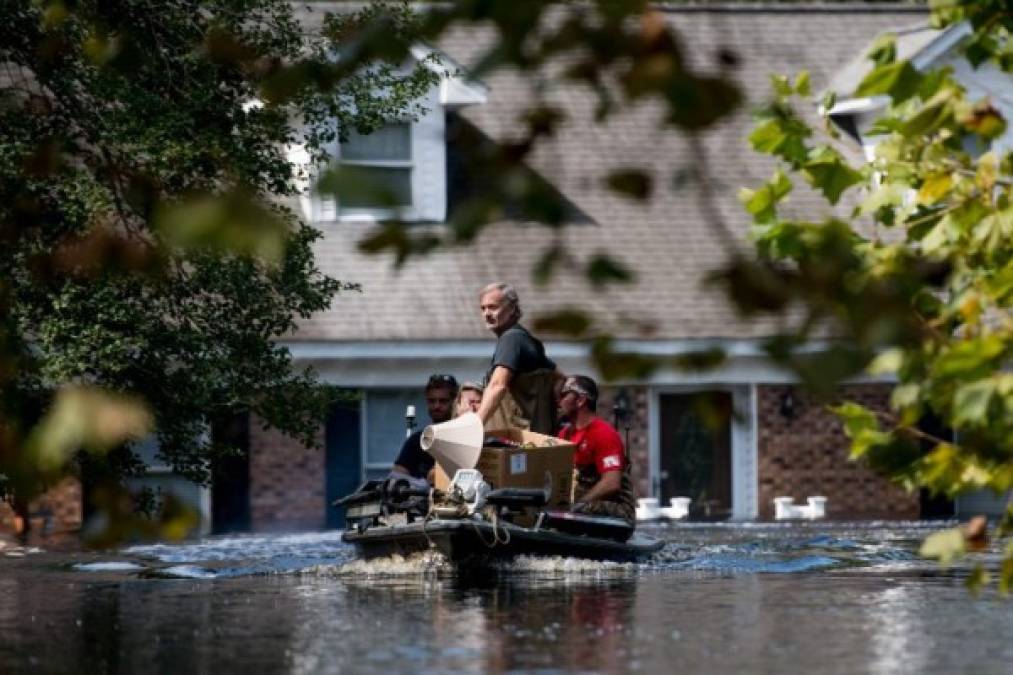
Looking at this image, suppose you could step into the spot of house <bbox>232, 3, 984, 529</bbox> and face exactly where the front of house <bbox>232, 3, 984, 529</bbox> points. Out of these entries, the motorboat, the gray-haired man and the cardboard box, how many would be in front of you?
3

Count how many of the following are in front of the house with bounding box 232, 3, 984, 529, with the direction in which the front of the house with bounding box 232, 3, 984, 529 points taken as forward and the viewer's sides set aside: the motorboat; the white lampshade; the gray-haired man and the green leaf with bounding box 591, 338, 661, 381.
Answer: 4

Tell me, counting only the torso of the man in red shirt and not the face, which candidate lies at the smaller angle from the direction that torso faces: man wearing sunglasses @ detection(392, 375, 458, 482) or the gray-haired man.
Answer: the man wearing sunglasses

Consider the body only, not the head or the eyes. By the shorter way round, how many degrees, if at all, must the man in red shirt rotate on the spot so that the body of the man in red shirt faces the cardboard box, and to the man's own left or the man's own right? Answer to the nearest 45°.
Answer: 0° — they already face it

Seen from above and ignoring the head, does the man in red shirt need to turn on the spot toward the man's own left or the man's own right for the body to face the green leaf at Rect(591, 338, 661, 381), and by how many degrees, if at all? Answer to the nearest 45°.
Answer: approximately 45° to the man's own left

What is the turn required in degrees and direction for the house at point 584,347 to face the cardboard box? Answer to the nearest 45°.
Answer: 0° — it already faces it

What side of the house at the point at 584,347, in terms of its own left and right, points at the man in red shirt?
front

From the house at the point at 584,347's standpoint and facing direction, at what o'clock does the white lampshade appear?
The white lampshade is roughly at 12 o'clock from the house.

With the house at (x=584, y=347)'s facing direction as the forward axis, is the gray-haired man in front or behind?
in front

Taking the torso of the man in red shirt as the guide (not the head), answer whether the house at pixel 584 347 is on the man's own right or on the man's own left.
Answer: on the man's own right

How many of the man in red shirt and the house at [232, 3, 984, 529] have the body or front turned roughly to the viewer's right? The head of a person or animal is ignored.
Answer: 0

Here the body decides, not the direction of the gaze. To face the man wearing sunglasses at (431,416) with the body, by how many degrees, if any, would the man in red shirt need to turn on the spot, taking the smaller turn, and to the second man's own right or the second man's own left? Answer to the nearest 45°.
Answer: approximately 45° to the second man's own right

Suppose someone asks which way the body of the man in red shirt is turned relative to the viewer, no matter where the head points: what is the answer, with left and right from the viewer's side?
facing the viewer and to the left of the viewer

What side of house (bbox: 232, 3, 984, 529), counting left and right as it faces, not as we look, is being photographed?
front

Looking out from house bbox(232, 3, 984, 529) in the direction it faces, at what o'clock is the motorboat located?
The motorboat is roughly at 12 o'clock from the house.

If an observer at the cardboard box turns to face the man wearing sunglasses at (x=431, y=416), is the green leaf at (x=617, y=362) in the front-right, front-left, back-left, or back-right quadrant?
back-left
